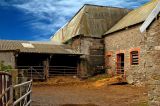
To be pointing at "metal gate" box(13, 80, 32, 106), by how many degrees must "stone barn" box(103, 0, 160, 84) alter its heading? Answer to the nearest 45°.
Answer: approximately 45° to its left

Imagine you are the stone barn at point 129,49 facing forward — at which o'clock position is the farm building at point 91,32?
The farm building is roughly at 3 o'clock from the stone barn.

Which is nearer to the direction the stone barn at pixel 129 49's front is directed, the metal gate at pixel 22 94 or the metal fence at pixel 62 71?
the metal gate

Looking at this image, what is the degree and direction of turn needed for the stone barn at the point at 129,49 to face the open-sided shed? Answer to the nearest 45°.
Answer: approximately 45° to its right

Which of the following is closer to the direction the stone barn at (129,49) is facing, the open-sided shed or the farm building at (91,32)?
the open-sided shed

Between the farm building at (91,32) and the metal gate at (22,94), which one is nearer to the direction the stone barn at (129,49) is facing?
the metal gate

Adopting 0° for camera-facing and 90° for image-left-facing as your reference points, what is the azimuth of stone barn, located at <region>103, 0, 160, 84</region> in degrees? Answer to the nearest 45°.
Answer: approximately 45°

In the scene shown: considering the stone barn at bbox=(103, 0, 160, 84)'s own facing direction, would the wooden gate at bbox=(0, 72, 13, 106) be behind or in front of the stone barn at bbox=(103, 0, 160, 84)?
in front

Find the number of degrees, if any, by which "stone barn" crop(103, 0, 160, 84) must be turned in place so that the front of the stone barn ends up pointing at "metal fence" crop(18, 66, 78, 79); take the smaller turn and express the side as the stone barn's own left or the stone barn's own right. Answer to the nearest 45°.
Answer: approximately 45° to the stone barn's own right

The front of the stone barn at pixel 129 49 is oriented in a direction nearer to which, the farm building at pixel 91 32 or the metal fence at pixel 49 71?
the metal fence

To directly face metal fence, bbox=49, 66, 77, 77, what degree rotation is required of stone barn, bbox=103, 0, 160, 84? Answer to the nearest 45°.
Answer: approximately 90° to its right
